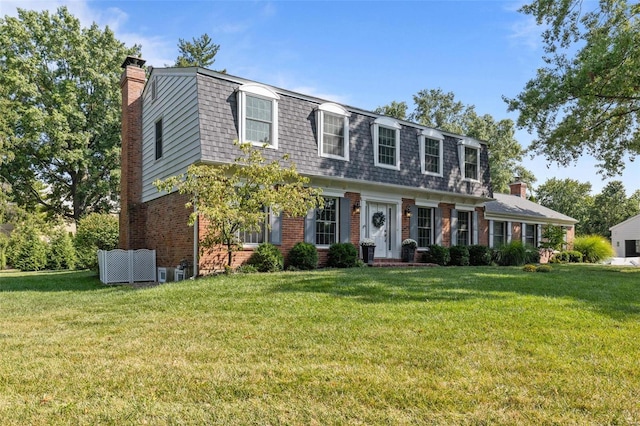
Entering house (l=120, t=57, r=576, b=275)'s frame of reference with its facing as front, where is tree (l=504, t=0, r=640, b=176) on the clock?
The tree is roughly at 10 o'clock from the house.

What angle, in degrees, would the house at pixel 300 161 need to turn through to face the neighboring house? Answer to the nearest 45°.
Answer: approximately 90° to its left

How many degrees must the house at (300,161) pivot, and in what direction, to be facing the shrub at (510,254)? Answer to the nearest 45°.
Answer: approximately 90° to its left

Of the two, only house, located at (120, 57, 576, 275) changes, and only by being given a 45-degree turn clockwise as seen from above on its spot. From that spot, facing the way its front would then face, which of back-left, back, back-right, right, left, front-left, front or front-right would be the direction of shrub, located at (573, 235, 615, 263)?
back-left
